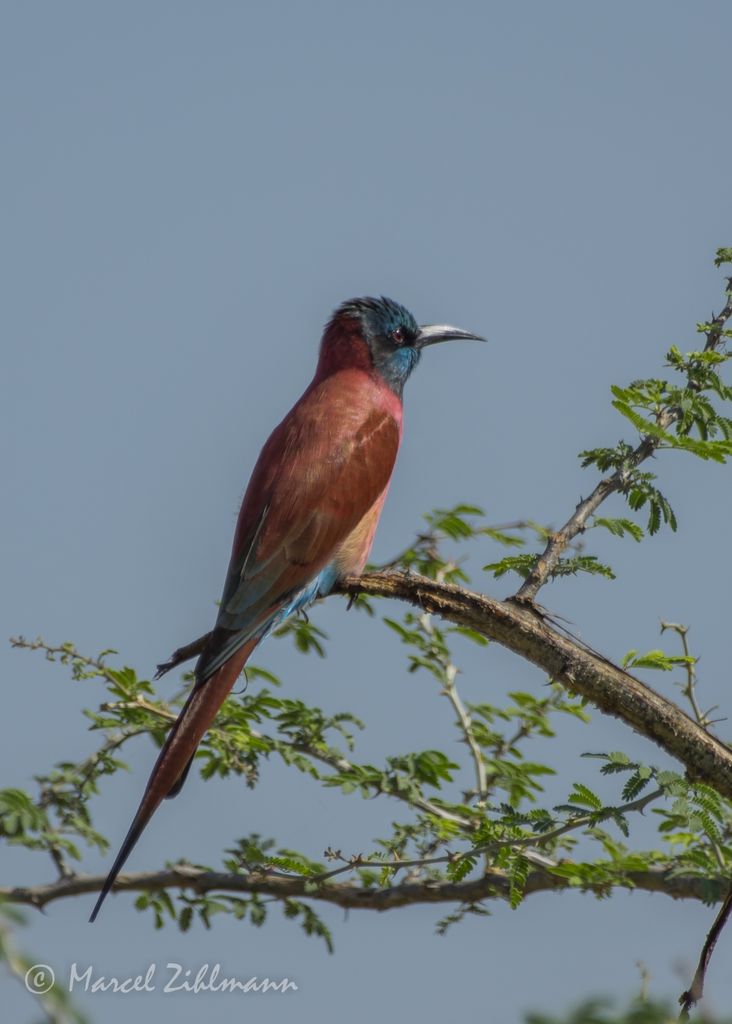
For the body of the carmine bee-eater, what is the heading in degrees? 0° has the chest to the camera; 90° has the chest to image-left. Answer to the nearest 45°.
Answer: approximately 225°
